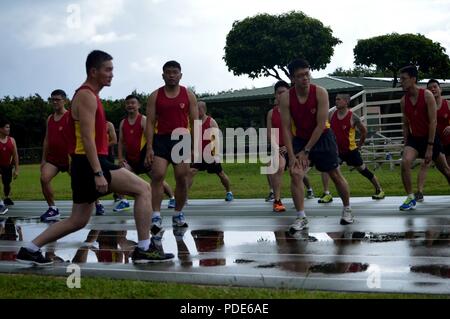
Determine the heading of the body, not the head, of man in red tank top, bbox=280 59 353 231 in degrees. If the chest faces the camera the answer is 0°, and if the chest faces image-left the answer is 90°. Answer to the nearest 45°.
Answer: approximately 45°

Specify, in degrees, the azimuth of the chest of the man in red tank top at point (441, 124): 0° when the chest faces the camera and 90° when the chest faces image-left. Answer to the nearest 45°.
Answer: approximately 45°

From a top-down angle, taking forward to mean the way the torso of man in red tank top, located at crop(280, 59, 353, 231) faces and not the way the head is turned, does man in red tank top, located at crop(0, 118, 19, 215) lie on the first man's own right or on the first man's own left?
on the first man's own right

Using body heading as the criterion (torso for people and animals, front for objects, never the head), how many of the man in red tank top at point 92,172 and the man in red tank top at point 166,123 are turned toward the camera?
1

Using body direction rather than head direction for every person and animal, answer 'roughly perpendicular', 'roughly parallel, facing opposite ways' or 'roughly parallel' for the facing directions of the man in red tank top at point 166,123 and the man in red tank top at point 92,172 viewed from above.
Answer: roughly perpendicular
